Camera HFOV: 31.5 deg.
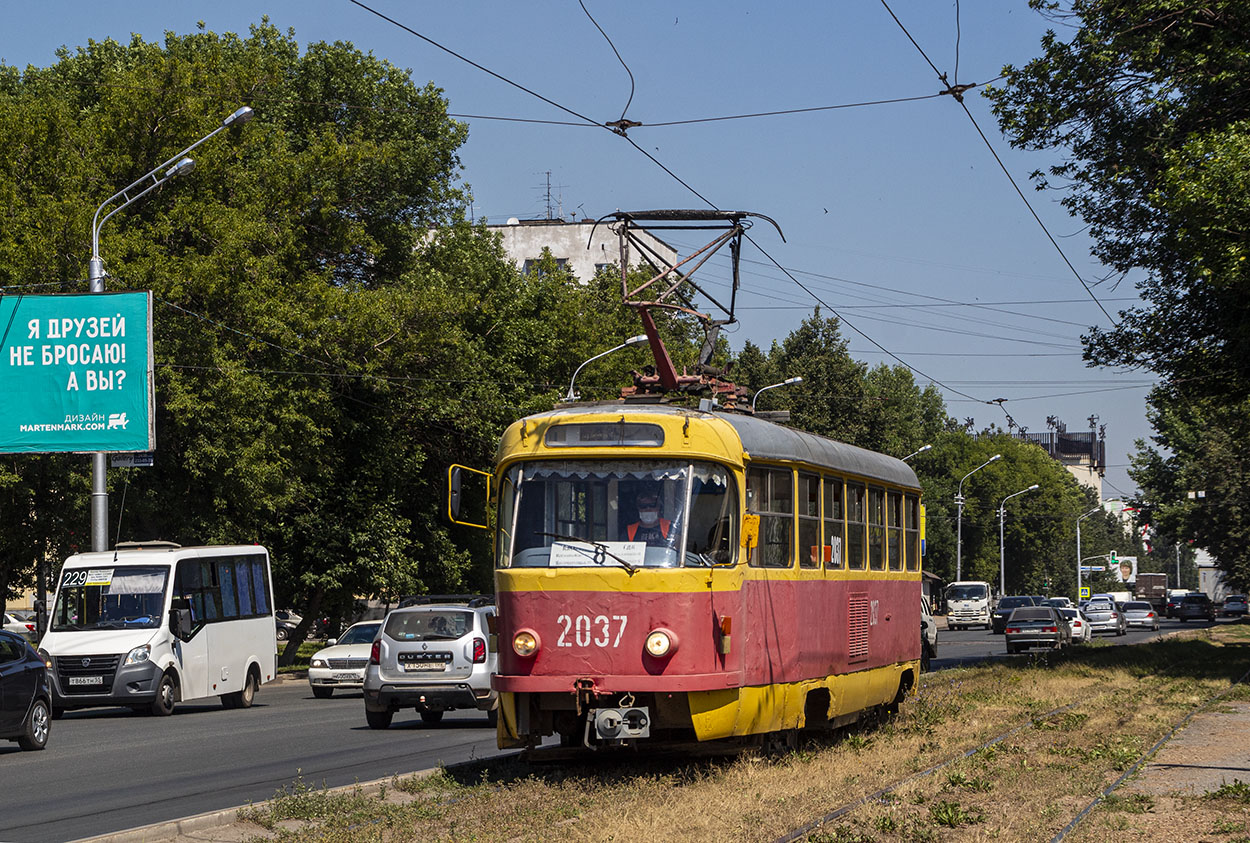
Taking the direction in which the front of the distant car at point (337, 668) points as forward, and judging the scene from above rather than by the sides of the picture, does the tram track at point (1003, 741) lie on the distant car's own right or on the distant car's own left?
on the distant car's own left

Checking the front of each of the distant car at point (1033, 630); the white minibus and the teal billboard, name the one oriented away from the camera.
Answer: the distant car

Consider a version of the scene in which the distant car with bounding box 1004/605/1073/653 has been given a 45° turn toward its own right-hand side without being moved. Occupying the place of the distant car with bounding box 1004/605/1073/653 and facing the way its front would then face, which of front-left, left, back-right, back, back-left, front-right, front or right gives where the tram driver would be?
back-right

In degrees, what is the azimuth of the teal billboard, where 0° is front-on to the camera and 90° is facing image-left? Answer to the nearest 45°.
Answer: approximately 0°

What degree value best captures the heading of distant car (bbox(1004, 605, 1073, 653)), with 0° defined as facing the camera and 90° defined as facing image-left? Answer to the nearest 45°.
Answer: approximately 180°

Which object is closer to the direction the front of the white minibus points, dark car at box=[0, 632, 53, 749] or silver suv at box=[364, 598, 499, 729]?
the dark car

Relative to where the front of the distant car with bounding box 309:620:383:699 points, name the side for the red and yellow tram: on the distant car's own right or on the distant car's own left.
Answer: on the distant car's own left

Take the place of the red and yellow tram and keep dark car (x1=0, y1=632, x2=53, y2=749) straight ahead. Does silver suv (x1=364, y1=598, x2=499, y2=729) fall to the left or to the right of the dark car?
right
